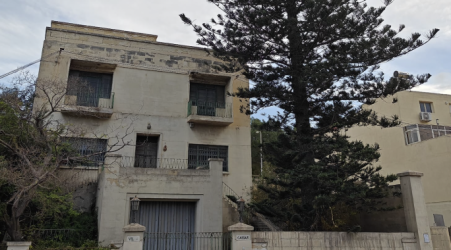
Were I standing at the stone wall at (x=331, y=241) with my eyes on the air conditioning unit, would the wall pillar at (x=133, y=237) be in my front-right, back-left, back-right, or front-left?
back-left

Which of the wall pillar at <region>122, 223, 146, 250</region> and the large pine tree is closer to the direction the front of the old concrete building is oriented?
the wall pillar

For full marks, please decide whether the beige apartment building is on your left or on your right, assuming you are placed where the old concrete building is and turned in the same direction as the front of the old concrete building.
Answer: on your left

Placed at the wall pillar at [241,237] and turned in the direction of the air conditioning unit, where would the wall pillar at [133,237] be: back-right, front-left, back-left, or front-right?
back-left

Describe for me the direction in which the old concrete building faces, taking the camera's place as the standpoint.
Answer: facing the viewer

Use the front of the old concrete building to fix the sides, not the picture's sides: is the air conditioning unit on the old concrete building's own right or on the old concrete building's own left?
on the old concrete building's own left

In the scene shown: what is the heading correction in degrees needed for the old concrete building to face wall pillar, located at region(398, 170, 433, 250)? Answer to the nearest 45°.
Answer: approximately 45° to its left

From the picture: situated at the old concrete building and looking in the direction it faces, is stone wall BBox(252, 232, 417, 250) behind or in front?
in front

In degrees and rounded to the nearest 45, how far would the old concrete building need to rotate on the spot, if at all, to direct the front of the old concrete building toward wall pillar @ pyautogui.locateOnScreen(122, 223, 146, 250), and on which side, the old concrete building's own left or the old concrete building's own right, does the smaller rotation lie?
0° — it already faces it

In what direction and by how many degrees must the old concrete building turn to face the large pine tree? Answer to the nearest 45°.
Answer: approximately 45° to its left

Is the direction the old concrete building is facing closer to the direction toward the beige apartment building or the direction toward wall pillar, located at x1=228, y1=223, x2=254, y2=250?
the wall pillar

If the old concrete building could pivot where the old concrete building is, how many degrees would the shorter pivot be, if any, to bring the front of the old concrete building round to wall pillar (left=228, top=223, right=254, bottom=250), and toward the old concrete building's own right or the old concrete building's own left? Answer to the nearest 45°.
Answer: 0° — it already faces it
